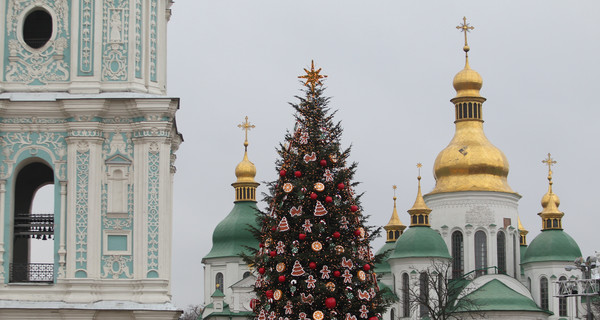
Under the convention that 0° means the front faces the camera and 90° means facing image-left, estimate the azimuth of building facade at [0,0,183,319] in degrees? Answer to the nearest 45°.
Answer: approximately 0°

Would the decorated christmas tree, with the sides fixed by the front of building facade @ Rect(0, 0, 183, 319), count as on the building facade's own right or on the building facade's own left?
on the building facade's own left
